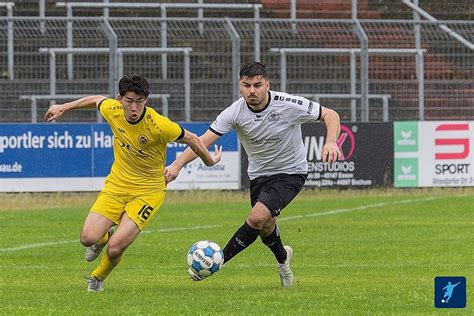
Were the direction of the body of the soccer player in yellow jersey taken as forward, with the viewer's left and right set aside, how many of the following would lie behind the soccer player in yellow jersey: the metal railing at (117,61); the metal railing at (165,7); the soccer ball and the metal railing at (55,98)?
3

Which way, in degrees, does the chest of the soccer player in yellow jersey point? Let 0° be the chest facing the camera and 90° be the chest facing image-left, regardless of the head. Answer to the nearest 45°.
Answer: approximately 0°

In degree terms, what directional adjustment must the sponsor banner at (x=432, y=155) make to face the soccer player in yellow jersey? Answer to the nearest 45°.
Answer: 0° — it already faces them

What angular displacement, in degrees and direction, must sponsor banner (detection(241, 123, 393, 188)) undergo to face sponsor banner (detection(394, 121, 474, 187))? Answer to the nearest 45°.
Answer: approximately 90° to its left

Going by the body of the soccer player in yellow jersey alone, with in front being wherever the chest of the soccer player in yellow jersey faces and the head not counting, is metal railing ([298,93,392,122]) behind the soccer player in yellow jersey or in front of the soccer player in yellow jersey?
behind
